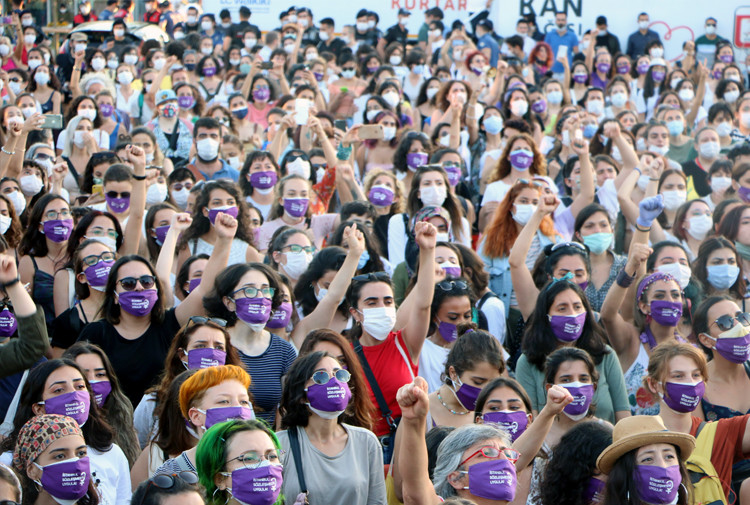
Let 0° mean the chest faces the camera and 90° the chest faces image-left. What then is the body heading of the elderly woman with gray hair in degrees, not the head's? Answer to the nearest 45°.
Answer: approximately 315°

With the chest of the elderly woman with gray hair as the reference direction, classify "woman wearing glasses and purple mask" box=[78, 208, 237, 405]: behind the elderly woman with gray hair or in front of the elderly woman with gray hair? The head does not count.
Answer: behind
